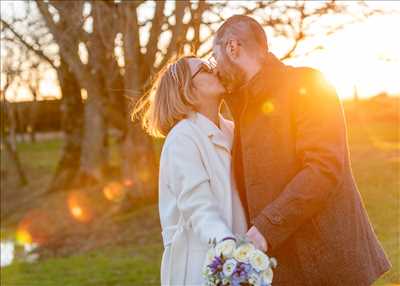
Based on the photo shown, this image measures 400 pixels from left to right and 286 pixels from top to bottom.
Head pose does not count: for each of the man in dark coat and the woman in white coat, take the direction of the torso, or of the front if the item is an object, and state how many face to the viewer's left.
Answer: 1

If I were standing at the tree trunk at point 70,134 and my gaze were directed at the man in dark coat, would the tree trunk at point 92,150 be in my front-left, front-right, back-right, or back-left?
front-left

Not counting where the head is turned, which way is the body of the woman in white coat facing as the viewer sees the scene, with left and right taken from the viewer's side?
facing to the right of the viewer

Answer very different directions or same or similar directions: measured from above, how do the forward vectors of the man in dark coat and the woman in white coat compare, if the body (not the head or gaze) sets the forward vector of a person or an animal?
very different directions

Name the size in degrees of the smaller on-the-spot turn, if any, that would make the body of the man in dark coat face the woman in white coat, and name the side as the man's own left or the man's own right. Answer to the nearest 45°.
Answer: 0° — they already face them

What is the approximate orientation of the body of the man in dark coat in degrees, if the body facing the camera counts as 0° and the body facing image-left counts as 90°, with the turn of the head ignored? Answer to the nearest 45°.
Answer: approximately 90°

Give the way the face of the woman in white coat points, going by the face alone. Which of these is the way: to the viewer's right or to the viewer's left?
to the viewer's right

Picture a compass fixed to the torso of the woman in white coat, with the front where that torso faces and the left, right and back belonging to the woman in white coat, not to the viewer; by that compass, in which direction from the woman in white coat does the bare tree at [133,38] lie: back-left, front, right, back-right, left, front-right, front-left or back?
left

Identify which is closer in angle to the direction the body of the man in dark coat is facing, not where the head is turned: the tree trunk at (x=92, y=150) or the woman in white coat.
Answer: the woman in white coat

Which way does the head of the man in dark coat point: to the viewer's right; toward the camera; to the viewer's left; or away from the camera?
to the viewer's left

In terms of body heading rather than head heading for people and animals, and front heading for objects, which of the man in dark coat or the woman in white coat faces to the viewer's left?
the man in dark coat

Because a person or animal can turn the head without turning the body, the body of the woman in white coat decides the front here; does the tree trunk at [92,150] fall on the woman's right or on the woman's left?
on the woman's left

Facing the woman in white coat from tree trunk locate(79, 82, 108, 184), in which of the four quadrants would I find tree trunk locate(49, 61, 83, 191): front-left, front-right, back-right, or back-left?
back-right

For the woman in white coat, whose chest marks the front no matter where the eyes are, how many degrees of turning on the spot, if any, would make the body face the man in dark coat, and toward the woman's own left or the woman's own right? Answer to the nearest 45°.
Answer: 0° — they already face them
